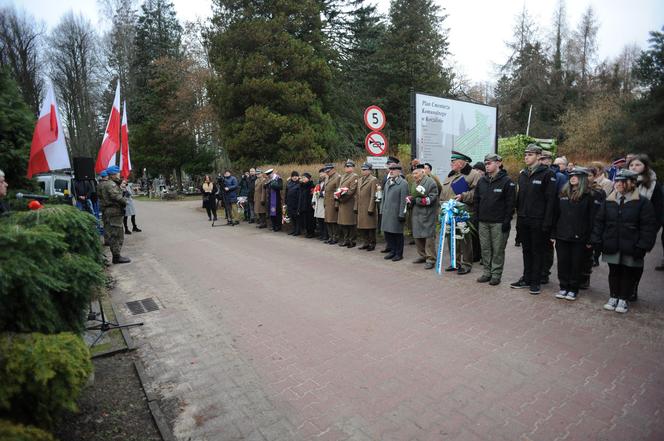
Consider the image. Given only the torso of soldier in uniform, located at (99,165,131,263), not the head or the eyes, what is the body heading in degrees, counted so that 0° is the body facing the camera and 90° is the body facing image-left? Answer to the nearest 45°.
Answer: approximately 270°

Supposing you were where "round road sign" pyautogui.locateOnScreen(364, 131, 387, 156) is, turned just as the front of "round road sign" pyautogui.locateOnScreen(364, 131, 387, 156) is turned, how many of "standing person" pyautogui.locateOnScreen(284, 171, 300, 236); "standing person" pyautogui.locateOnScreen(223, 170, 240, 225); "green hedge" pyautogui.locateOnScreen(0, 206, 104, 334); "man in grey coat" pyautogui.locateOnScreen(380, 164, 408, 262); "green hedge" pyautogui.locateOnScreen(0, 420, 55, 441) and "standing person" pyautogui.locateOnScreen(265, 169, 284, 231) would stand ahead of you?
3

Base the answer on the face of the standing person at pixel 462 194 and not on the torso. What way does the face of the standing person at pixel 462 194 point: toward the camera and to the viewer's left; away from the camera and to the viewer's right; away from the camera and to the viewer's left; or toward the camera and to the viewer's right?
toward the camera and to the viewer's left

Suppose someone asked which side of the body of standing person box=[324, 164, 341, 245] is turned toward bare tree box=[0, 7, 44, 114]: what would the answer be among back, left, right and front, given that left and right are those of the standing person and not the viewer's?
right

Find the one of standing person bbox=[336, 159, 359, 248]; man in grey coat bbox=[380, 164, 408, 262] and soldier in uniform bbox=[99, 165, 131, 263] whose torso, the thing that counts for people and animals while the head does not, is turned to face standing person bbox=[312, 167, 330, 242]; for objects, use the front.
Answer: the soldier in uniform

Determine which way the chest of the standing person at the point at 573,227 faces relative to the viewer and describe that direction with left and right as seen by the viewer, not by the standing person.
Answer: facing the viewer and to the left of the viewer

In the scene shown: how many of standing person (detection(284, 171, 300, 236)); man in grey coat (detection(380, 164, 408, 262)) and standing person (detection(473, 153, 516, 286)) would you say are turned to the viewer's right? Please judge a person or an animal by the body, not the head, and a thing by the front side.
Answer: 0

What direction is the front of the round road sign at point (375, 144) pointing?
toward the camera

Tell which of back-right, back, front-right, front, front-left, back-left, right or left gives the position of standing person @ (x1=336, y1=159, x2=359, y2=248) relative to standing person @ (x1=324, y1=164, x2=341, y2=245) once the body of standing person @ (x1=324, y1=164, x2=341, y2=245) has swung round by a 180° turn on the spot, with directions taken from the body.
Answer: right

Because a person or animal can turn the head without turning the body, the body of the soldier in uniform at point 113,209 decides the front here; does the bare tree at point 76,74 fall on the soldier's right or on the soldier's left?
on the soldier's left

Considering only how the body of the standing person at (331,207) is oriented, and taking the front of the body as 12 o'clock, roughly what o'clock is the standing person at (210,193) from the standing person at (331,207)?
the standing person at (210,193) is roughly at 3 o'clock from the standing person at (331,207).

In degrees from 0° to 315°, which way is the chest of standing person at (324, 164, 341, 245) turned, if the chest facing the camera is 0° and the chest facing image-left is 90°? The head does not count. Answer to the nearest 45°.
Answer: approximately 45°

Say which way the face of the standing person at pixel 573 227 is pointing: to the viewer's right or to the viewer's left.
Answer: to the viewer's left

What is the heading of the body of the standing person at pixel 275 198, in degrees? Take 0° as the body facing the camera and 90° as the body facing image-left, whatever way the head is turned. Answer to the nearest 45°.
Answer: approximately 45°

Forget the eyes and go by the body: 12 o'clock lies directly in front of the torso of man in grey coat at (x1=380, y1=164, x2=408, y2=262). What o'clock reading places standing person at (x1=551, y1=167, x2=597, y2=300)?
The standing person is roughly at 9 o'clock from the man in grey coat.

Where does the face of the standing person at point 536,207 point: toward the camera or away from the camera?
toward the camera

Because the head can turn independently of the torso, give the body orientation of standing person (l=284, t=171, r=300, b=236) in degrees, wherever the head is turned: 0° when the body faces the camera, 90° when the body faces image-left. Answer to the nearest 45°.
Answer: approximately 45°
